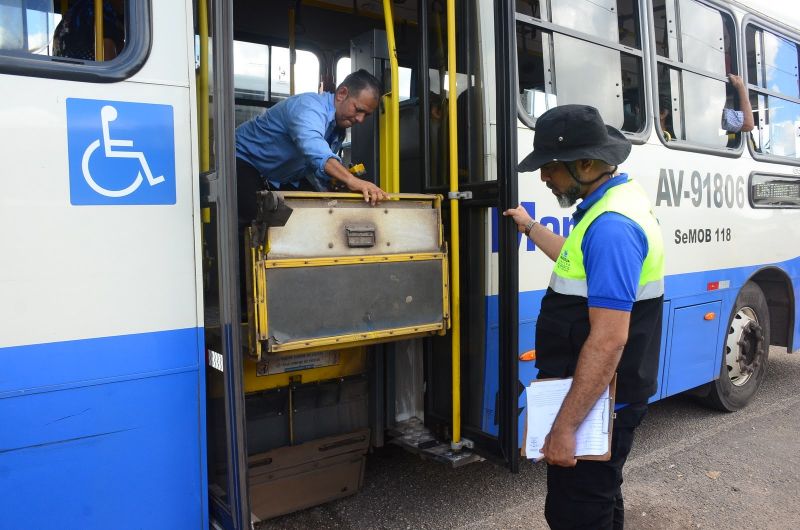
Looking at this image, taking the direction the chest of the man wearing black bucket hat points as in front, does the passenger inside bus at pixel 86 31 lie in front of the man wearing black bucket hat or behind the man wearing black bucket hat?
in front

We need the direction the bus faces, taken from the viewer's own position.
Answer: facing away from the viewer and to the right of the viewer

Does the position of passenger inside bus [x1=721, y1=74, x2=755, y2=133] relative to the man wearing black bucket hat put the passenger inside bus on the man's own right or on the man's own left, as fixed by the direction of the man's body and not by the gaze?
on the man's own right

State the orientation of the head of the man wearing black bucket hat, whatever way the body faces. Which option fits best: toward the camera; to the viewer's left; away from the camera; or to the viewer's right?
to the viewer's left

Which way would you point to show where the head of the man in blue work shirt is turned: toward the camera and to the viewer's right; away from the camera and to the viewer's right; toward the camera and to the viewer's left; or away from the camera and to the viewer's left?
toward the camera and to the viewer's right

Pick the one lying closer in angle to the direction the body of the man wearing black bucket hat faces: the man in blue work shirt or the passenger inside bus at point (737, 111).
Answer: the man in blue work shirt

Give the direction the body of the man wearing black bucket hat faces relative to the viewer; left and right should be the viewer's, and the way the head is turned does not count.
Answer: facing to the left of the viewer
